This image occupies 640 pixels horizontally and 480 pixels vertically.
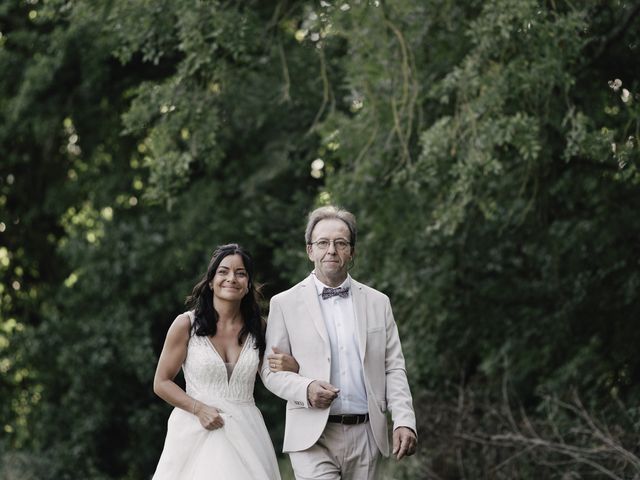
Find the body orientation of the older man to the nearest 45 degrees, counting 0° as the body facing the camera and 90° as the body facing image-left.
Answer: approximately 0°

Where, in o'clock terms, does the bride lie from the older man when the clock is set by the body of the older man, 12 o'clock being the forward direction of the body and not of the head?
The bride is roughly at 4 o'clock from the older man.

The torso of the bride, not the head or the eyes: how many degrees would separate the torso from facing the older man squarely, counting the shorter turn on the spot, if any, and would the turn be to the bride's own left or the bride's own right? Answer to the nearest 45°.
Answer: approximately 45° to the bride's own left
